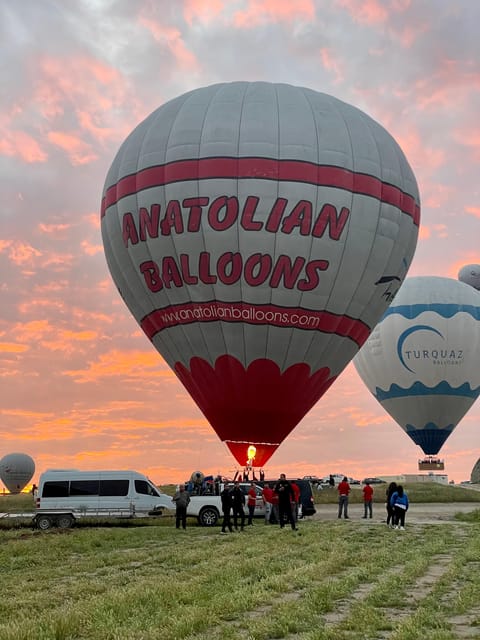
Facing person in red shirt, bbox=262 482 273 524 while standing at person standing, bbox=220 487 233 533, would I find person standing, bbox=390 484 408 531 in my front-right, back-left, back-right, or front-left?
front-right

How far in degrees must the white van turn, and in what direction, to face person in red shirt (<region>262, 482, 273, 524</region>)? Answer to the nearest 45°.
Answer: approximately 45° to its right

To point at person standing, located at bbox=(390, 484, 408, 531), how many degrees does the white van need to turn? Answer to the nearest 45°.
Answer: approximately 45° to its right

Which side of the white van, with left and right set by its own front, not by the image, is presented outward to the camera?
right

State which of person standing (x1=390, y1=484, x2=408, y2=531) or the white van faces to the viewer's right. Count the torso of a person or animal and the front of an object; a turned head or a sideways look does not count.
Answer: the white van

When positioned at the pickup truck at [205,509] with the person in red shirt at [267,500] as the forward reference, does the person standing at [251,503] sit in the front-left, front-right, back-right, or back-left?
front-right

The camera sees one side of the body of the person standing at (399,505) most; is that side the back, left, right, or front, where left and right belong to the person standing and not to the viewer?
back

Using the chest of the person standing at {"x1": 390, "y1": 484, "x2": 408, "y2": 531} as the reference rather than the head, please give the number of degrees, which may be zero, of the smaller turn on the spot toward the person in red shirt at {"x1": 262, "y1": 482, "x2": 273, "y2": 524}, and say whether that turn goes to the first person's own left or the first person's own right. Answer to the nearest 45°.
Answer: approximately 45° to the first person's own left

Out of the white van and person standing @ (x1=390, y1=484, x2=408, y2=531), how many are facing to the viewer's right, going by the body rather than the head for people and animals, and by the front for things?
1

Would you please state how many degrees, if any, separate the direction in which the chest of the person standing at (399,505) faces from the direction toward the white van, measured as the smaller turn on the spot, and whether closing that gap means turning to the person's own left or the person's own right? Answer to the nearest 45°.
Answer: approximately 90° to the person's own left

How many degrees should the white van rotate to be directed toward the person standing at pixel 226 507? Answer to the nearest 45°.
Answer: approximately 45° to its right

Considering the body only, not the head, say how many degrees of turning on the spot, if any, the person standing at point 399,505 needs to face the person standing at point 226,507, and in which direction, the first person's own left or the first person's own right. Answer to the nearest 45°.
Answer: approximately 90° to the first person's own left
